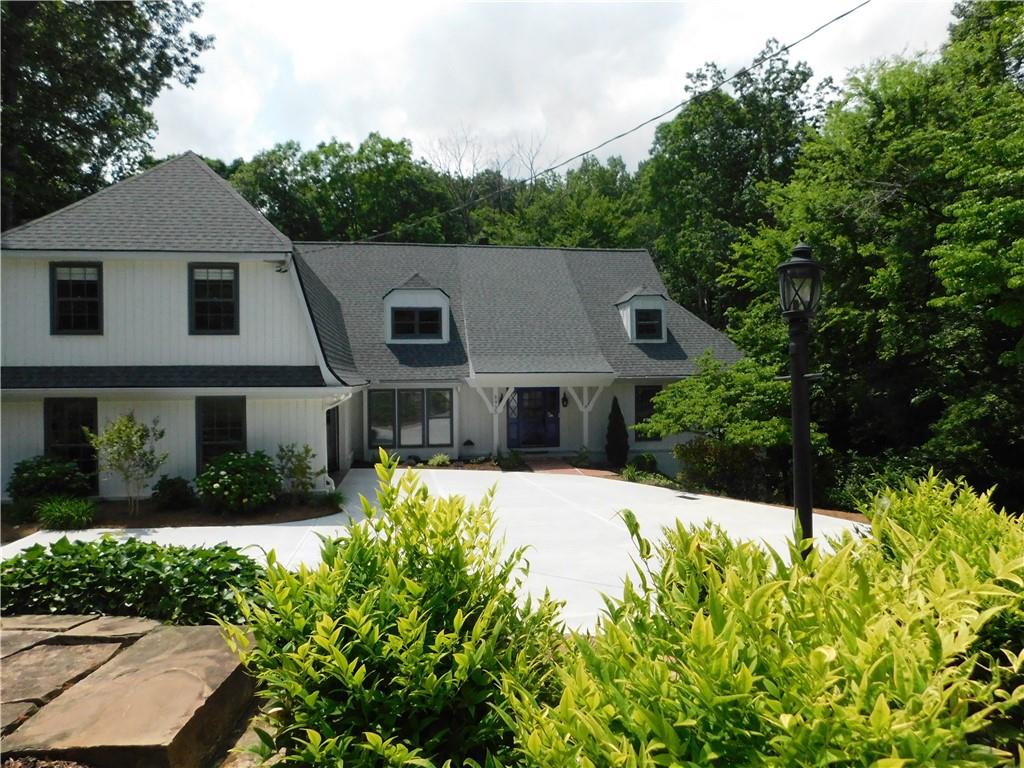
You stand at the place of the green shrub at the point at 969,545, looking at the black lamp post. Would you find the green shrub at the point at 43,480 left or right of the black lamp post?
left

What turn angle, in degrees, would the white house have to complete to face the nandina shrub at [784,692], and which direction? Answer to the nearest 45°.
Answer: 0° — it already faces it

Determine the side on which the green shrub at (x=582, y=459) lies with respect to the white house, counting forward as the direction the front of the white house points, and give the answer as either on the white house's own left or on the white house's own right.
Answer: on the white house's own left

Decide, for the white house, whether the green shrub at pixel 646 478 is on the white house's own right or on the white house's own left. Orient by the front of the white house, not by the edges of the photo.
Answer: on the white house's own left

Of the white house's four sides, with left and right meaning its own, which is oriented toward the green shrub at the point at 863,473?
left

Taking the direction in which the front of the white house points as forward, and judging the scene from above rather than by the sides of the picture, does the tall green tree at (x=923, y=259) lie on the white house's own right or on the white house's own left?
on the white house's own left

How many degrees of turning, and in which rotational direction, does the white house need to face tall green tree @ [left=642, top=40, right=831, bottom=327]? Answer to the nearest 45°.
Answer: approximately 135° to its left

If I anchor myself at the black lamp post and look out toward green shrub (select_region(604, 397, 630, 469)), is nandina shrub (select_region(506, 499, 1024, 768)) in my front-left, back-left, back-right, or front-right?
back-left

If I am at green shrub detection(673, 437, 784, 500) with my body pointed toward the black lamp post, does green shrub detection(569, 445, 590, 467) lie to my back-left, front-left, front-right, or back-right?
back-right

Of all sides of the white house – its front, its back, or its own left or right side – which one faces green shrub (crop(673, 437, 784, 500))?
left

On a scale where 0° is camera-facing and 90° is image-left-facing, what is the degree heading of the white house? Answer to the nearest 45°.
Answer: approximately 0°
